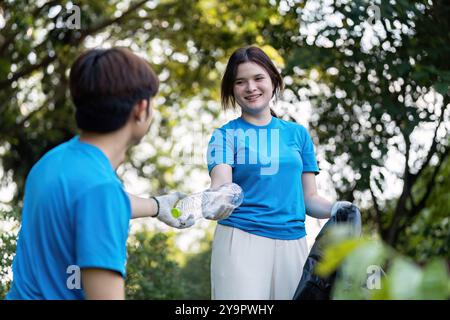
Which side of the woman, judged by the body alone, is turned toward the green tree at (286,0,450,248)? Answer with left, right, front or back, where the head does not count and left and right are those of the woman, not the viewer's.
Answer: back

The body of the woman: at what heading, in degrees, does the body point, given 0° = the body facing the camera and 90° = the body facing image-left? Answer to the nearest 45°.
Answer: approximately 0°

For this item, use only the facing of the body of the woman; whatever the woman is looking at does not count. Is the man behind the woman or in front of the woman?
in front

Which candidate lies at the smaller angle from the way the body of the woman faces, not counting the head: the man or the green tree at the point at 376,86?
the man

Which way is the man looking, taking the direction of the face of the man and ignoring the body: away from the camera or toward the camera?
away from the camera

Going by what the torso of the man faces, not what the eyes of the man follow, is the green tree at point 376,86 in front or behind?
in front

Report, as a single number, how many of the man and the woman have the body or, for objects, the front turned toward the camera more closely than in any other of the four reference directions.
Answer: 1

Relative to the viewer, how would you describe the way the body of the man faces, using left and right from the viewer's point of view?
facing away from the viewer and to the right of the viewer

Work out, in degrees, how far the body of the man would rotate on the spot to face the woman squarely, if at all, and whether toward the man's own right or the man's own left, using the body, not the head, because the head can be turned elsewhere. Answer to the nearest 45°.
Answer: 0° — they already face them
